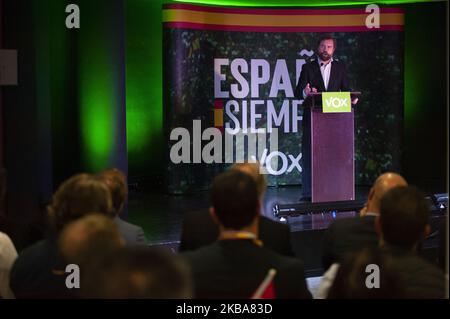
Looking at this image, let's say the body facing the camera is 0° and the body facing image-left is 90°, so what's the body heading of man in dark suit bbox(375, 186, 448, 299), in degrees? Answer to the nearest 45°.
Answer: approximately 180°

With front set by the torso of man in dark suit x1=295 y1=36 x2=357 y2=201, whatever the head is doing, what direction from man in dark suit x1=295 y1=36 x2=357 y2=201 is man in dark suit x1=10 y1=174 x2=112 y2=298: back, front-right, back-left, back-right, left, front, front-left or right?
front

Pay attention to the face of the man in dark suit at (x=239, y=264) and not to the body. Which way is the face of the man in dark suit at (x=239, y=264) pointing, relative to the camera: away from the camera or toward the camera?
away from the camera

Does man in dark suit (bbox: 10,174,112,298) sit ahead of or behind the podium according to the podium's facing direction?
ahead

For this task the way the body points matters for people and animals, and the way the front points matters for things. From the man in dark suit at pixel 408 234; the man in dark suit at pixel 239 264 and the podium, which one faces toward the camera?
the podium

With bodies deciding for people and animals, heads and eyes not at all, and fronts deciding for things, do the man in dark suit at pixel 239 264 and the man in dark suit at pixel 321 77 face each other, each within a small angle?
yes

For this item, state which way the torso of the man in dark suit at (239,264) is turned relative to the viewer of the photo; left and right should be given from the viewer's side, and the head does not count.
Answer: facing away from the viewer

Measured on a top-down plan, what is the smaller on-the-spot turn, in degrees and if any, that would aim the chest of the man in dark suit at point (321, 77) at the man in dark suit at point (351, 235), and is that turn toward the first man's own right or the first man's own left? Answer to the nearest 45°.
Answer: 0° — they already face them

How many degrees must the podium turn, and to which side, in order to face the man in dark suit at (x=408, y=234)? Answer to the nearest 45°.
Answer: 0° — it already faces them

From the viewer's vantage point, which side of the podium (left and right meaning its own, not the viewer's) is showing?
front

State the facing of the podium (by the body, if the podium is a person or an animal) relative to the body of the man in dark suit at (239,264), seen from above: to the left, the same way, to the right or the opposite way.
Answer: the opposite way

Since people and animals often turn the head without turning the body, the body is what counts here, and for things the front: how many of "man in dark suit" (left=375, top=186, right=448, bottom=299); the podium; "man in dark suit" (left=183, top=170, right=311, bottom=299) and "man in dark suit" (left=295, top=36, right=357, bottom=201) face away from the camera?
2

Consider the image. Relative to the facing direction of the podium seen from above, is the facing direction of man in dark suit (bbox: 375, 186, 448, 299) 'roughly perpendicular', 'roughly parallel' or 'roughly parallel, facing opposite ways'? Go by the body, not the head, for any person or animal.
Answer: roughly parallel, facing opposite ways

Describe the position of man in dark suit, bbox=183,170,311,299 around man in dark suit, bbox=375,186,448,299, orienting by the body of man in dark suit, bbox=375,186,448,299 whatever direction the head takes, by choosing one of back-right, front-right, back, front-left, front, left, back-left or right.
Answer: back-left

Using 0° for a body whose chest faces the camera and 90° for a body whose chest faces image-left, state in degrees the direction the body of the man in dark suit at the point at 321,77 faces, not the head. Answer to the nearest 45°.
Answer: approximately 0°

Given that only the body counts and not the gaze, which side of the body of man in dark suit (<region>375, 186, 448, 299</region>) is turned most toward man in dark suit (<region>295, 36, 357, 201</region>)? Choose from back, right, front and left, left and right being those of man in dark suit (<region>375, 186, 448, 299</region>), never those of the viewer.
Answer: front

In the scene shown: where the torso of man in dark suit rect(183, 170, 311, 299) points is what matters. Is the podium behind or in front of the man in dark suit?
in front
